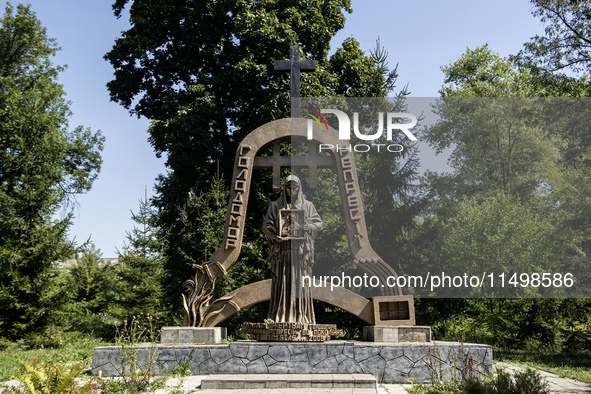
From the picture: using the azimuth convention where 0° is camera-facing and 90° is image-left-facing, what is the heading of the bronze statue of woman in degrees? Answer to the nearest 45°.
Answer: approximately 0°

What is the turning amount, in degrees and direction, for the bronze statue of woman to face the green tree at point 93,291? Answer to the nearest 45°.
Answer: approximately 135° to its right

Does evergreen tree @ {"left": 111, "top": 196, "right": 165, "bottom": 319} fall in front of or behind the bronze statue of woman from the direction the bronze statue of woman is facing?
behind

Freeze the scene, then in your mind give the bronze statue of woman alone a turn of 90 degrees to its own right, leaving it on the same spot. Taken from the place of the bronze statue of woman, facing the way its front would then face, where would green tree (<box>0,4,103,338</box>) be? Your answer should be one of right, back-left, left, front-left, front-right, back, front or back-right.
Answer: front-right

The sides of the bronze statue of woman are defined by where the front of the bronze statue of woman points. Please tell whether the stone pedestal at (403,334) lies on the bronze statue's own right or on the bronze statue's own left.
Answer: on the bronze statue's own left
